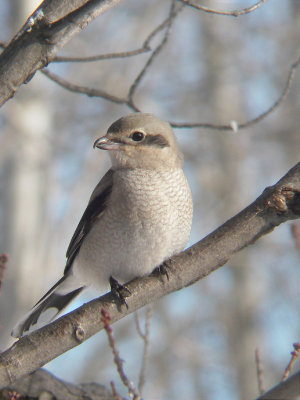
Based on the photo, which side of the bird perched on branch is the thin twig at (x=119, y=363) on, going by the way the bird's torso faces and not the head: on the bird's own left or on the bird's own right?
on the bird's own right

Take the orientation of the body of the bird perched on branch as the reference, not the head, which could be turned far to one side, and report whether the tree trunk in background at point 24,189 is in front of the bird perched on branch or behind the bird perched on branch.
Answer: behind

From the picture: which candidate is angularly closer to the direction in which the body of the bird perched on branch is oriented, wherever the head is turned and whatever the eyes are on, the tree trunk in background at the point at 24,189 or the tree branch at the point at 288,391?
the tree branch
